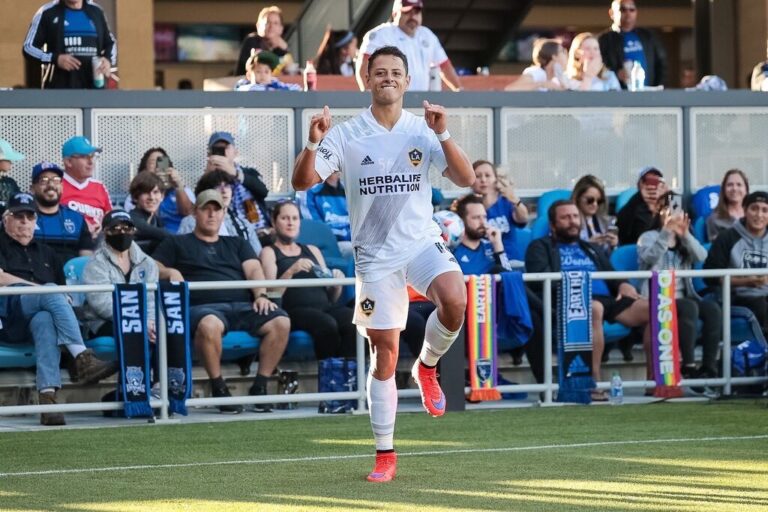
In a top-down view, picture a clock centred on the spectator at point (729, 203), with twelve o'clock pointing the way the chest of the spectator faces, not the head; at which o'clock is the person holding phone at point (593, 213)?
The person holding phone is roughly at 2 o'clock from the spectator.

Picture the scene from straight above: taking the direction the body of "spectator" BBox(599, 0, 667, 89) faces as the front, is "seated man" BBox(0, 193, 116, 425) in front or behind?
in front

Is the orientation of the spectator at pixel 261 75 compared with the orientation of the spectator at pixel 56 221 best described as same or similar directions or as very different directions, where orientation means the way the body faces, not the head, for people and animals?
same or similar directions

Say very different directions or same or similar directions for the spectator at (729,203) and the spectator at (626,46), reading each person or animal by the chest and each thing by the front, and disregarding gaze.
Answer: same or similar directions

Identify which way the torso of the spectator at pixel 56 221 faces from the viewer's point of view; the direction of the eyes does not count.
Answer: toward the camera

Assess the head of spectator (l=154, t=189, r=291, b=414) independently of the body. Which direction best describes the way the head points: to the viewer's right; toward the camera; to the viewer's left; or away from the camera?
toward the camera

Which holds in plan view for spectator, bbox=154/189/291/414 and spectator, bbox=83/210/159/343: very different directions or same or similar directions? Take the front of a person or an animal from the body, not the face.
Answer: same or similar directions

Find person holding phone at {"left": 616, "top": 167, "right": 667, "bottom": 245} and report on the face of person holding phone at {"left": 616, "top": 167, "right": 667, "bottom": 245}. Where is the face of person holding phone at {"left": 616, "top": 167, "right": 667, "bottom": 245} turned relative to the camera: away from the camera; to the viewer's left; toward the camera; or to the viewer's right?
toward the camera

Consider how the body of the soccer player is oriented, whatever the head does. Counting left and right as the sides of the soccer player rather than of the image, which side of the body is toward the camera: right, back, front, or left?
front

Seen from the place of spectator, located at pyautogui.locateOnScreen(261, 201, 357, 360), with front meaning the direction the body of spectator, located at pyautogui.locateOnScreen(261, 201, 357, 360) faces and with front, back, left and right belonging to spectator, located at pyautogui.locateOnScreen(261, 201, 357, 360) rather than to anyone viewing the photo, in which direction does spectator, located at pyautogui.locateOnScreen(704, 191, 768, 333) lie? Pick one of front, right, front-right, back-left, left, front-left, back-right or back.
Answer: front-left

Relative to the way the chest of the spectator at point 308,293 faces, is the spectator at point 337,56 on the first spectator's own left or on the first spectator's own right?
on the first spectator's own left

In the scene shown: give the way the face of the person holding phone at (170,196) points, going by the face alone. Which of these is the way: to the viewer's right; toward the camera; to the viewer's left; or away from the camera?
toward the camera

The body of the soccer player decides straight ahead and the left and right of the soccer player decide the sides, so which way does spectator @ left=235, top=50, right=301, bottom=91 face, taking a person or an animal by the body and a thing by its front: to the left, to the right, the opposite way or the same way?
the same way

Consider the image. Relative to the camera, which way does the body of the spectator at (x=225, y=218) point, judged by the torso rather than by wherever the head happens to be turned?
toward the camera

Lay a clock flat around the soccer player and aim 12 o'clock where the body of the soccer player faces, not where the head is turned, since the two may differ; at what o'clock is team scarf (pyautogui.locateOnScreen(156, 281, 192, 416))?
The team scarf is roughly at 5 o'clock from the soccer player.

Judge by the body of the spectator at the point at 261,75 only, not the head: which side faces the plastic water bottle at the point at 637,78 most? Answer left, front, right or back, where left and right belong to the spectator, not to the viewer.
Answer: left

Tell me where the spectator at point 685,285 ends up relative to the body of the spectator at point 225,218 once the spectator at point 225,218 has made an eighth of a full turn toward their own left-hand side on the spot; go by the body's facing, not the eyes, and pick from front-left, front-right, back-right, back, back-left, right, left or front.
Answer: front-left

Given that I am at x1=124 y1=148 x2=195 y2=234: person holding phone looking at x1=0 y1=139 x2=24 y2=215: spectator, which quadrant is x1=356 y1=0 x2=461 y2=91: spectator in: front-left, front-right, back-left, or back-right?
back-right
